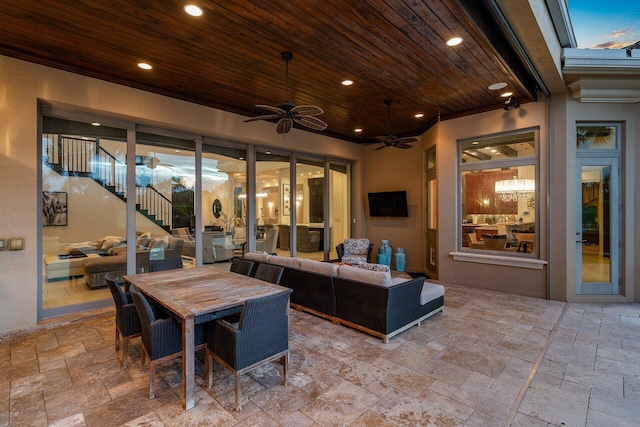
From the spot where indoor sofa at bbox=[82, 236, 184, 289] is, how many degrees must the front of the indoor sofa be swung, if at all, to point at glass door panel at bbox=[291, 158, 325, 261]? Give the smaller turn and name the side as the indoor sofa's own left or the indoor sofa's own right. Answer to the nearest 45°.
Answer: approximately 135° to the indoor sofa's own right

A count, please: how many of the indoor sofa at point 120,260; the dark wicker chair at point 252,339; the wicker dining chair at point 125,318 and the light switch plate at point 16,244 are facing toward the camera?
1

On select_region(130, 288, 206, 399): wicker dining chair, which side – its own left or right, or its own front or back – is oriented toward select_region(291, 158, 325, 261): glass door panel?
front

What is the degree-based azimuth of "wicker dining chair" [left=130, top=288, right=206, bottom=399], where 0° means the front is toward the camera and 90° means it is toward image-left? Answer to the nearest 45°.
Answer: approximately 225°

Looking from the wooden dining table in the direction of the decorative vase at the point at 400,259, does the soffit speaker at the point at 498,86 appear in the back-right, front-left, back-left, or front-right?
front-right

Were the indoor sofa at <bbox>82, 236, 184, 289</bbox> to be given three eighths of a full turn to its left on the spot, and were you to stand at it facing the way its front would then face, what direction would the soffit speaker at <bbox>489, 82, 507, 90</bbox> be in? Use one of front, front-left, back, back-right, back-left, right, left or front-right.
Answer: front-left

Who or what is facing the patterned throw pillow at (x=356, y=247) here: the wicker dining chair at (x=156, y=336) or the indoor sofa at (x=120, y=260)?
the wicker dining chair

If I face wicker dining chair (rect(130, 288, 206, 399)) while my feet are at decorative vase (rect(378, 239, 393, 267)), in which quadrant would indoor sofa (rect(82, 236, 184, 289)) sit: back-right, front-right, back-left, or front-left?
front-right

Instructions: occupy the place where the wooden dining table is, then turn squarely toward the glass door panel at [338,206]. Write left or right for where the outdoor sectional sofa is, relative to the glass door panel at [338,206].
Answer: right

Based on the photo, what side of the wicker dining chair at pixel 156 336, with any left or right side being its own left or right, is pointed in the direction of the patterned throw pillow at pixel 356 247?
front

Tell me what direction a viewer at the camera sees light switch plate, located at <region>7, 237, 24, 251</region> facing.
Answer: facing the viewer

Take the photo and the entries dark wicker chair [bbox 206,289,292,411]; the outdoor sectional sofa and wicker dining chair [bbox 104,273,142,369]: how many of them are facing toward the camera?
0

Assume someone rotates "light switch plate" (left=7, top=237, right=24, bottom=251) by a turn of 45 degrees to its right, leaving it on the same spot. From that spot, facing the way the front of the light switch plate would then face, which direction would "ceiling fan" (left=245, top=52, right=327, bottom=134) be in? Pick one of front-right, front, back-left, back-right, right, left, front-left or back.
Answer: left

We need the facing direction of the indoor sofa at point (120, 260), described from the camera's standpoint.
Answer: facing away from the viewer and to the left of the viewer

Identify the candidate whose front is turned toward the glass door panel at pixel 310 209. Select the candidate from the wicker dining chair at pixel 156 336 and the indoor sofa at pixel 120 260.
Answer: the wicker dining chair
